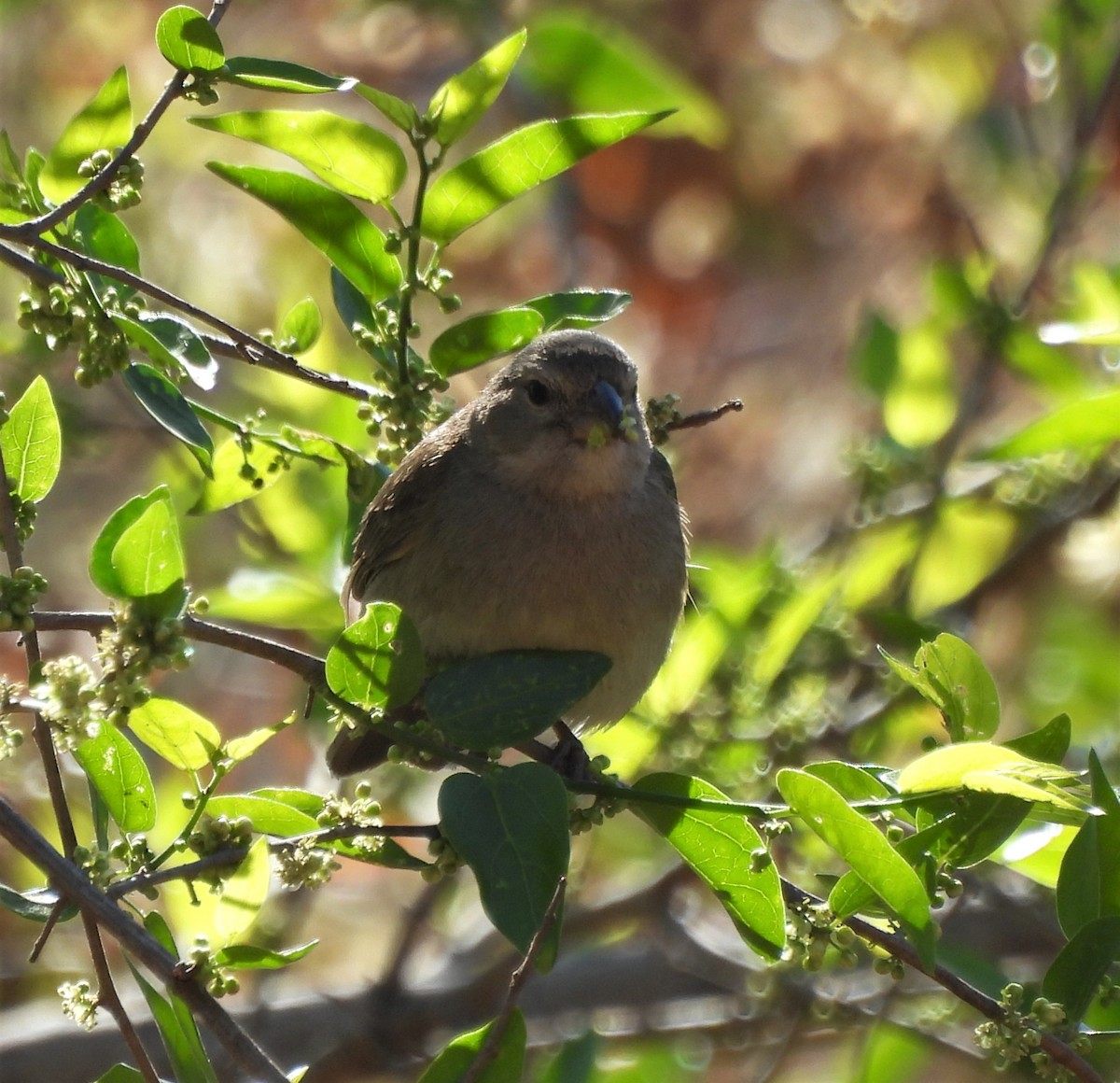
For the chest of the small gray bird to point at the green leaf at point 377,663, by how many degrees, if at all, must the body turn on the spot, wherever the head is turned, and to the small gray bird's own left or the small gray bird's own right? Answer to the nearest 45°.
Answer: approximately 45° to the small gray bird's own right

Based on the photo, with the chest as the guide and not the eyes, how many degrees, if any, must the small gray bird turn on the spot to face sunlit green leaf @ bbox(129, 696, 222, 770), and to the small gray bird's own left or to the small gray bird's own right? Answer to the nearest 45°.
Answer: approximately 90° to the small gray bird's own right

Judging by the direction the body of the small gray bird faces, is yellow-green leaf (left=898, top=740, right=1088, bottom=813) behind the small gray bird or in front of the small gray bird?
in front

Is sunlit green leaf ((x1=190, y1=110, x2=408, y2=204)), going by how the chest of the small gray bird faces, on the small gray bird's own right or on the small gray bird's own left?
on the small gray bird's own right

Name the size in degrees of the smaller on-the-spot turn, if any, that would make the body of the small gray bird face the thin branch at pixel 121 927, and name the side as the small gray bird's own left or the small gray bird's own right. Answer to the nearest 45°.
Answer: approximately 90° to the small gray bird's own right

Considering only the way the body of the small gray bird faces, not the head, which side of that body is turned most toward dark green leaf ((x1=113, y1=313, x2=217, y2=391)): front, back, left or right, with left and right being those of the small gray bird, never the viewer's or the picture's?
right

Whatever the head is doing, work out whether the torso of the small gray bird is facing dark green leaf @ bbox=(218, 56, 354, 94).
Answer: no

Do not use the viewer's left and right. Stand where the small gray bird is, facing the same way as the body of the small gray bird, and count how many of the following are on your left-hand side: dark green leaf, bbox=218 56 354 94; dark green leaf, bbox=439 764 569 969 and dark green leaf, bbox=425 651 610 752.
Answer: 0

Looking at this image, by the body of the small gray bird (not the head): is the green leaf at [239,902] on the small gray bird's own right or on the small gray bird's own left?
on the small gray bird's own right

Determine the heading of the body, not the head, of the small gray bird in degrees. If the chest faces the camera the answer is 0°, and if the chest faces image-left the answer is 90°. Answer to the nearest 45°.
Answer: approximately 315°

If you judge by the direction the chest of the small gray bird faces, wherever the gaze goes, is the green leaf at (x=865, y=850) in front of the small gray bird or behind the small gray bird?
in front

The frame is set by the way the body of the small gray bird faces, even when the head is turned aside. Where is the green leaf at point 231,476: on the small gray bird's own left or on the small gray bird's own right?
on the small gray bird's own right
